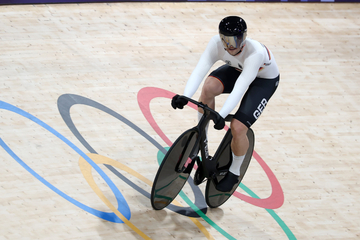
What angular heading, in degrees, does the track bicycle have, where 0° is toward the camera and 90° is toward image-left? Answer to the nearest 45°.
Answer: approximately 45°

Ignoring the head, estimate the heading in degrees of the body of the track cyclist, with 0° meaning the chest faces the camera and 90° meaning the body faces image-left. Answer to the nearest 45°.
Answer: approximately 45°
